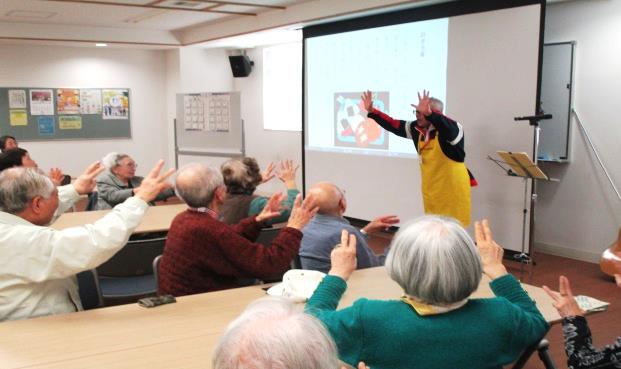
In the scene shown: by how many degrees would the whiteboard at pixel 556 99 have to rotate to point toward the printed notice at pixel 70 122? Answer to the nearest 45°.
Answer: approximately 45° to its right

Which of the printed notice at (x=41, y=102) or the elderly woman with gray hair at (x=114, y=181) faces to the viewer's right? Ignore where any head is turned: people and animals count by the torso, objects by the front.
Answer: the elderly woman with gray hair

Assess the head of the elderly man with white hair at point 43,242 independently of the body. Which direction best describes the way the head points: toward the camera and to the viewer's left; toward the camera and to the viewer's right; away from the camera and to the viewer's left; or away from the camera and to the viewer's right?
away from the camera and to the viewer's right

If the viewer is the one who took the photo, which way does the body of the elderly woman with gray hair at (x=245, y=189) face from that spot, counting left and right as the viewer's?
facing away from the viewer and to the right of the viewer

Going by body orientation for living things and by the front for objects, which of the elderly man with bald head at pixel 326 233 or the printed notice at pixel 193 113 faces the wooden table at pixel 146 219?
the printed notice

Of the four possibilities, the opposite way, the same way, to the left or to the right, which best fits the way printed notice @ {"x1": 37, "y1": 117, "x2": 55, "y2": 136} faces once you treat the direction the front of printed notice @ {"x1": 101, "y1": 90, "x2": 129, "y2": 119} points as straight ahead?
the same way

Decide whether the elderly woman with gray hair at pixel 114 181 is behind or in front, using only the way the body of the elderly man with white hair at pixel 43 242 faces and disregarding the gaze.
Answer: in front

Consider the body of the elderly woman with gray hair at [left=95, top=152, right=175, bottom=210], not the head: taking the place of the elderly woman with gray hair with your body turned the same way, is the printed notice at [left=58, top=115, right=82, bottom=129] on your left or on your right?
on your left

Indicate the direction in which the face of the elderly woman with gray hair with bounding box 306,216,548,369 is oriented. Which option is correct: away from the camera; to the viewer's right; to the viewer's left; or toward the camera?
away from the camera

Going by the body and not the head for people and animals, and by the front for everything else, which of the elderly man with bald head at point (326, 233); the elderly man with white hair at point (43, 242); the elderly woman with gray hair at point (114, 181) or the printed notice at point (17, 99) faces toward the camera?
the printed notice

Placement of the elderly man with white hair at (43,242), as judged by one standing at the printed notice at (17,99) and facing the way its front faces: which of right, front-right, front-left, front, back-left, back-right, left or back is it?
front

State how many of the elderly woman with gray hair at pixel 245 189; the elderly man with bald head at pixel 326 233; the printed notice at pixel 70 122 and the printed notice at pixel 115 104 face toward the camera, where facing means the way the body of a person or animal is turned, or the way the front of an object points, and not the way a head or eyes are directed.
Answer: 2

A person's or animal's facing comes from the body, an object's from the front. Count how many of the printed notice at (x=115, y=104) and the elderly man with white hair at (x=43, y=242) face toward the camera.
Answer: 1

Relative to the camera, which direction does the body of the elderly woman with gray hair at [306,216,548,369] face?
away from the camera

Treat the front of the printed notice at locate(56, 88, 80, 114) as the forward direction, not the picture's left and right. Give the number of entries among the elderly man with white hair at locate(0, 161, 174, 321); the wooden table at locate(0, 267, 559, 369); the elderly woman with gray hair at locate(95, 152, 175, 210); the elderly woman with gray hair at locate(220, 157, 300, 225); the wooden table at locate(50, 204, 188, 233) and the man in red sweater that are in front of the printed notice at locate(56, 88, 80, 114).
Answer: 6

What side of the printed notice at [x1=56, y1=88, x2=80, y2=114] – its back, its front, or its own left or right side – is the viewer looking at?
front

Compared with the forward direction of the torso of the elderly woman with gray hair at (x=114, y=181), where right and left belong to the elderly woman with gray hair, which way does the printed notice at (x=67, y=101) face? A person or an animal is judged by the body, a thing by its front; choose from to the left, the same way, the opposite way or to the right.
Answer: to the right

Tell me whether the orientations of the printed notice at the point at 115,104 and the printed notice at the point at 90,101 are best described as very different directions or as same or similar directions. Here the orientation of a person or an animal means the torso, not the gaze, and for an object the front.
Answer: same or similar directions

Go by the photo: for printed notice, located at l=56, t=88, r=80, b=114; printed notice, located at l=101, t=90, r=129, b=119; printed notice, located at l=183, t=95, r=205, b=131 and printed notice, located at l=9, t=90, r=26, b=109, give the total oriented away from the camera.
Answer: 0
